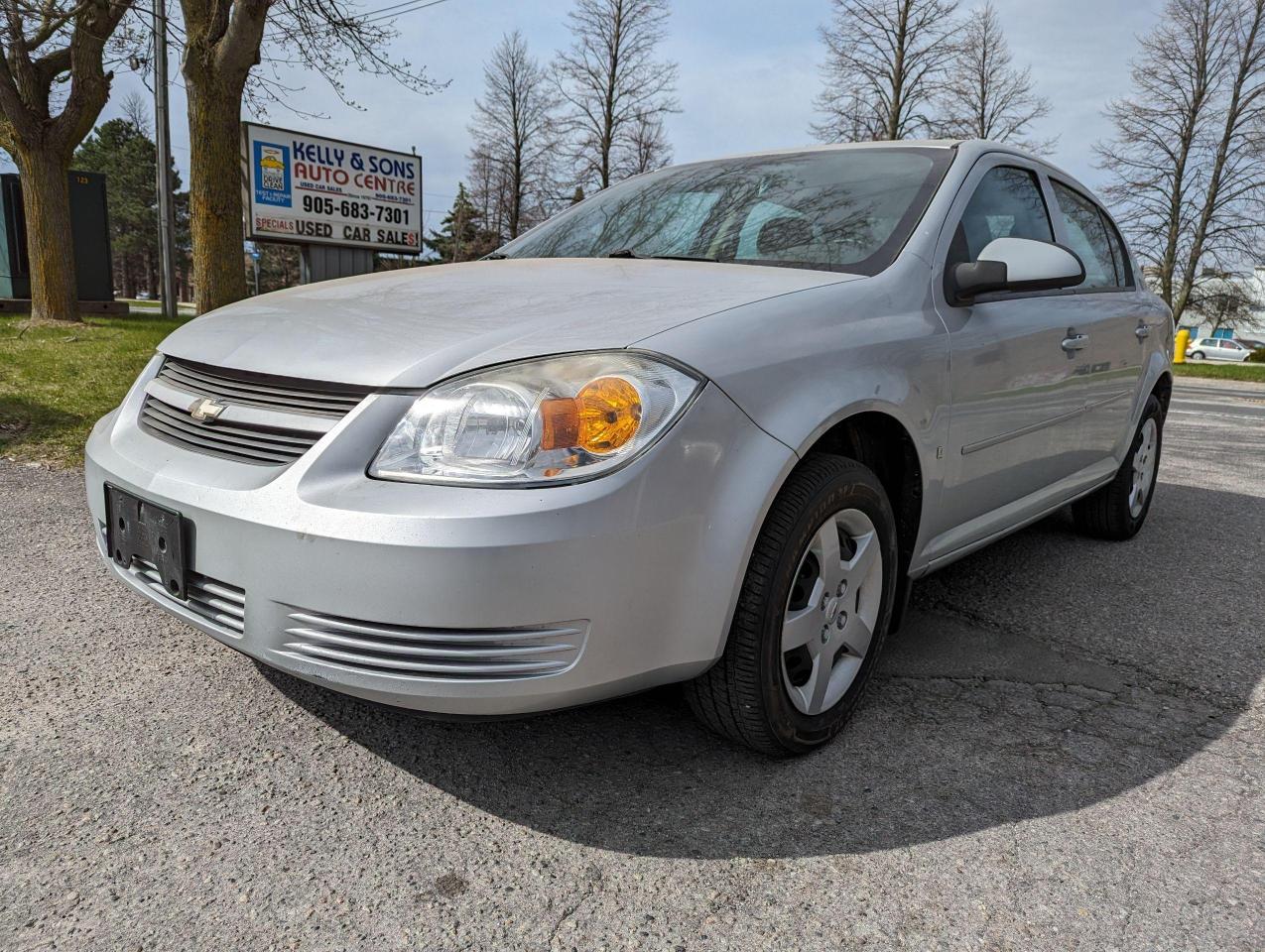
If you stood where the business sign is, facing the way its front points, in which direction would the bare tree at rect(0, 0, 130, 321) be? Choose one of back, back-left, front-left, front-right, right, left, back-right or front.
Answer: right

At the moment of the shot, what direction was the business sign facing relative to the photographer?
facing the viewer and to the right of the viewer

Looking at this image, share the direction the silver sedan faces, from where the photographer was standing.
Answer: facing the viewer and to the left of the viewer

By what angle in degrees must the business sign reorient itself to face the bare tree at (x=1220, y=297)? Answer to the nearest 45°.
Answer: approximately 45° to its left

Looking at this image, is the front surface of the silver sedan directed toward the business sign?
no

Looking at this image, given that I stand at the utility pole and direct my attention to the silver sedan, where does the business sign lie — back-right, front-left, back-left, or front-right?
front-left

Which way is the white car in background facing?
to the viewer's right

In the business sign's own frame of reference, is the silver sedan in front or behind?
in front

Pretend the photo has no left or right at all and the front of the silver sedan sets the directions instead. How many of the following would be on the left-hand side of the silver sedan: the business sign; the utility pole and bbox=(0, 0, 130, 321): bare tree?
0

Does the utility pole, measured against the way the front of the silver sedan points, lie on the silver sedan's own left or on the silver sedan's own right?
on the silver sedan's own right

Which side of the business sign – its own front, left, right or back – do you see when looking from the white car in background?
left

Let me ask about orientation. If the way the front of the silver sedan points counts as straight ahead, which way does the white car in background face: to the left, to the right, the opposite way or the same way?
to the left
